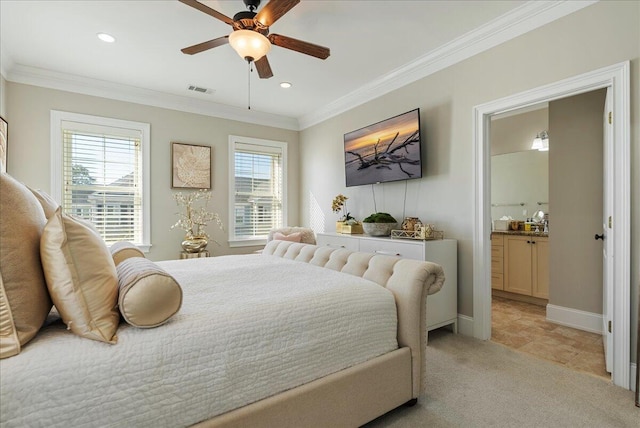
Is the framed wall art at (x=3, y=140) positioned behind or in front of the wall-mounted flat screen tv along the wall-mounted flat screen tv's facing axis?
in front

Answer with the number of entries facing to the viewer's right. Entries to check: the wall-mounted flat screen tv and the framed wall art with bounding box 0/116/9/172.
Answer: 1

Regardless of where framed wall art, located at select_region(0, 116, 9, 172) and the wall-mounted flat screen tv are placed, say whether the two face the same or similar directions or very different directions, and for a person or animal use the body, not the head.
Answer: very different directions

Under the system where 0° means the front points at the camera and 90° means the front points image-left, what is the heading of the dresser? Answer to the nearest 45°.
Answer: approximately 45°

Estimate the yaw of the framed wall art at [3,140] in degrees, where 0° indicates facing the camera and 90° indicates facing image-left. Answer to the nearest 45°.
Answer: approximately 270°

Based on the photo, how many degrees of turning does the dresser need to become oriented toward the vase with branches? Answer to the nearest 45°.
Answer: approximately 45° to its right

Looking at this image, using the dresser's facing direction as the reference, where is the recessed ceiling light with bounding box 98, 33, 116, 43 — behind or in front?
in front

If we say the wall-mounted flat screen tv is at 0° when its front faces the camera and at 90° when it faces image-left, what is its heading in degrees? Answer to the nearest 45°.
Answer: approximately 45°

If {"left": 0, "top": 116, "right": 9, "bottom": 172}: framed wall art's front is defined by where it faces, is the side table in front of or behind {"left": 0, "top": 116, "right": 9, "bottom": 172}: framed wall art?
in front
